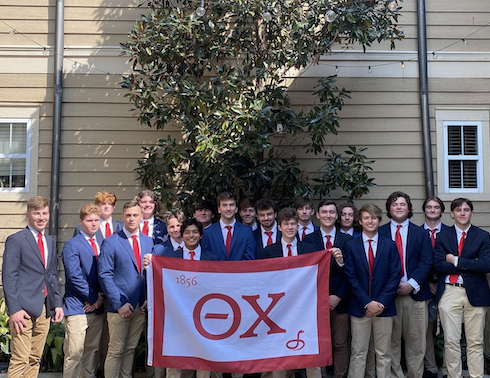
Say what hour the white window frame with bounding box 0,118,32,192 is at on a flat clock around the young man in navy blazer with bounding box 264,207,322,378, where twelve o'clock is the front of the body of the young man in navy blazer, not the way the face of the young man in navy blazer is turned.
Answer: The white window frame is roughly at 4 o'clock from the young man in navy blazer.

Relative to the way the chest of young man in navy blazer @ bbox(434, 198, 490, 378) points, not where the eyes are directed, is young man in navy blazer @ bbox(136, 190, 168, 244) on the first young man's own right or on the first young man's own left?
on the first young man's own right

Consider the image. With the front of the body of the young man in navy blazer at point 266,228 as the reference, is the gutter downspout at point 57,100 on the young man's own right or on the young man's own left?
on the young man's own right

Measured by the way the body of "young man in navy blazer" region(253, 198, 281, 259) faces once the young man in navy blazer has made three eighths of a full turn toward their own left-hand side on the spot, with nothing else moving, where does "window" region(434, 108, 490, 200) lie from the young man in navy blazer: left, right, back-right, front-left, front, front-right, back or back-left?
front

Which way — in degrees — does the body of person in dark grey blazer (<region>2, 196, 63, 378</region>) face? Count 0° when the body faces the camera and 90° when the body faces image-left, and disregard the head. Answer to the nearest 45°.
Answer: approximately 315°

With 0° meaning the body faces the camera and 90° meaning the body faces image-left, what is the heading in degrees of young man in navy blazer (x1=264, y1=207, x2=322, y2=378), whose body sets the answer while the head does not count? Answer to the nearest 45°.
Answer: approximately 0°
